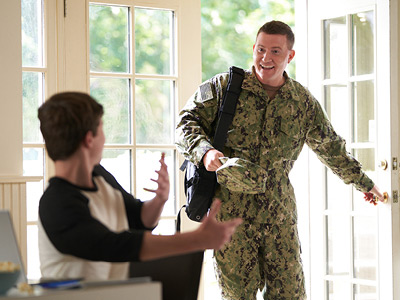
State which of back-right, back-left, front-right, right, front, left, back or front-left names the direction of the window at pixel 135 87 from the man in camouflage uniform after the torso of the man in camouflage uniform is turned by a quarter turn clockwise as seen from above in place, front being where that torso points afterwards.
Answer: front-right

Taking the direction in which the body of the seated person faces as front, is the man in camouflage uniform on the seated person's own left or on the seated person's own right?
on the seated person's own left

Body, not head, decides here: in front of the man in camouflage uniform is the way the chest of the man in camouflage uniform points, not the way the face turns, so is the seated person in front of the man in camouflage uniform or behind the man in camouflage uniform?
in front

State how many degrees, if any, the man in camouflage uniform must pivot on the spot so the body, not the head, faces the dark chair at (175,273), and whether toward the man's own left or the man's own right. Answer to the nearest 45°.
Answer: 0° — they already face it

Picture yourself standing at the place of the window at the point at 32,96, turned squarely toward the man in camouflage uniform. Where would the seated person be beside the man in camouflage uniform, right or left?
right

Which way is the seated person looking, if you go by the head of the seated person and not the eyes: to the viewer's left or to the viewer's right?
to the viewer's right

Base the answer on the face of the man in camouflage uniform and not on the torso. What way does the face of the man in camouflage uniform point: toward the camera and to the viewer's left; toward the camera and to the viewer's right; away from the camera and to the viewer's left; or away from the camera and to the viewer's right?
toward the camera and to the viewer's left

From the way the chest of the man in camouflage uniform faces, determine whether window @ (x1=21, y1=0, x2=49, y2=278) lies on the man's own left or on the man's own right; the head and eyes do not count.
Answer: on the man's own right

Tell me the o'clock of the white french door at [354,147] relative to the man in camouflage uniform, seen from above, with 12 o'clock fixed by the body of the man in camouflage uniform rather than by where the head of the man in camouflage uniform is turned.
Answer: The white french door is roughly at 7 o'clock from the man in camouflage uniform.

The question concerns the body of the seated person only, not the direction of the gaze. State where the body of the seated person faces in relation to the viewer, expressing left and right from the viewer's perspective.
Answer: facing to the right of the viewer
